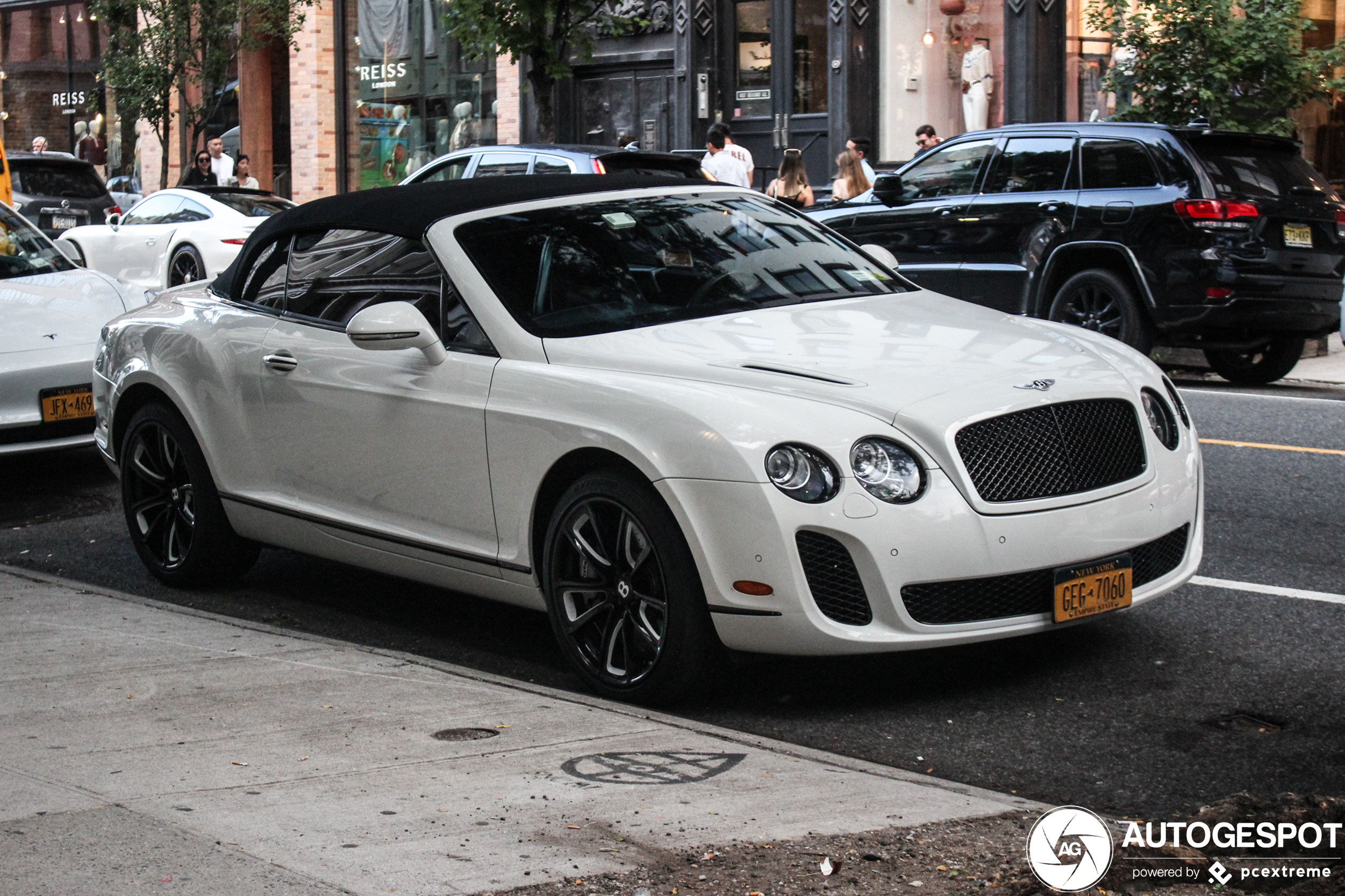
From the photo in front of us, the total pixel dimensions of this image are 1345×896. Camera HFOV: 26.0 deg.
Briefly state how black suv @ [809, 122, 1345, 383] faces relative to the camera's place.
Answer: facing away from the viewer and to the left of the viewer

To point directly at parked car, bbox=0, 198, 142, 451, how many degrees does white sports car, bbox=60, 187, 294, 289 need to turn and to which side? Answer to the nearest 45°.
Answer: approximately 135° to its left

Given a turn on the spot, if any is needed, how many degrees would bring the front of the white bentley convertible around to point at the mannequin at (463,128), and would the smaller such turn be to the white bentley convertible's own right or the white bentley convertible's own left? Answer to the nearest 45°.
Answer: approximately 135° to the white bentley convertible's own left

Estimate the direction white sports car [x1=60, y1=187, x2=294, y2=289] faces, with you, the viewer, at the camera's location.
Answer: facing away from the viewer and to the left of the viewer

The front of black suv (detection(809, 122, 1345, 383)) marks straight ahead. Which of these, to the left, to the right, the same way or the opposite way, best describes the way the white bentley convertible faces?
the opposite way

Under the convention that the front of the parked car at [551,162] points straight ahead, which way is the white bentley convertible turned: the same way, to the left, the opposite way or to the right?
the opposite way

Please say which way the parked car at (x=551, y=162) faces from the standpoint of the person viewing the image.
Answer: facing away from the viewer and to the left of the viewer

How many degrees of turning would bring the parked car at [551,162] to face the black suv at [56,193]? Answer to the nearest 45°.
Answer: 0° — it already faces it

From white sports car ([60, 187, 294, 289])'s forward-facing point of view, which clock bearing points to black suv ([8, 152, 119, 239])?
The black suv is roughly at 1 o'clock from the white sports car.
